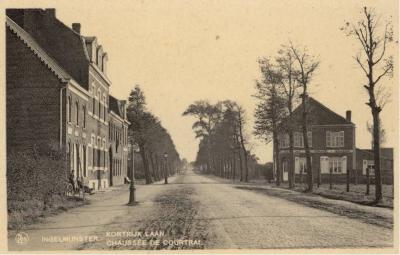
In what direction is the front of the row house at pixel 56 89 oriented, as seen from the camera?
facing to the right of the viewer
